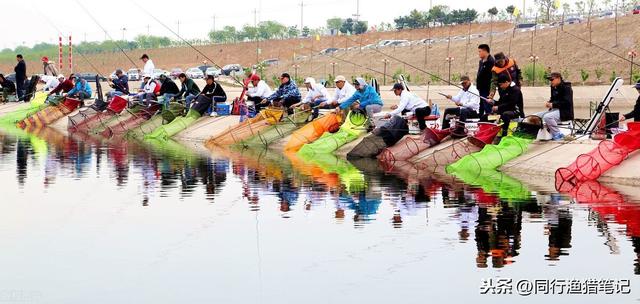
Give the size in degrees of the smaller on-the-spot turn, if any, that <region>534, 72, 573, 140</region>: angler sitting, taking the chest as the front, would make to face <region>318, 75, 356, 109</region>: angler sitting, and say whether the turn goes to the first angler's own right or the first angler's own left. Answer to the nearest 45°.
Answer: approximately 90° to the first angler's own right

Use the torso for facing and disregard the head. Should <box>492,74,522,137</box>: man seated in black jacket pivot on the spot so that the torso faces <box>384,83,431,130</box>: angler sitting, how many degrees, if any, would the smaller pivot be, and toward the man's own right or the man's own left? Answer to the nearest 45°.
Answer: approximately 90° to the man's own right

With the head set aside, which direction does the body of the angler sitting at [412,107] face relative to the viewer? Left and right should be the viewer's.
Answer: facing to the left of the viewer

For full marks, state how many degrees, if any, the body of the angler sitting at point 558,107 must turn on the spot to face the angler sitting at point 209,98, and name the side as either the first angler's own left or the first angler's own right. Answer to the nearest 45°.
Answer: approximately 90° to the first angler's own right

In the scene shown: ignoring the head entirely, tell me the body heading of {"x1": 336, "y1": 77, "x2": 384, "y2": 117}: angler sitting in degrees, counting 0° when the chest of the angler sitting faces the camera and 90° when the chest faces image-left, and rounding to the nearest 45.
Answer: approximately 45°

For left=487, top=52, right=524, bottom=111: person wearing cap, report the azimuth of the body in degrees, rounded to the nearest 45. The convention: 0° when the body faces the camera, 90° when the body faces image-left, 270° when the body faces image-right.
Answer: approximately 45°

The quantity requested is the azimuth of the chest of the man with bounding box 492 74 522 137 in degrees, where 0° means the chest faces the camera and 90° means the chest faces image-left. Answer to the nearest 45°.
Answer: approximately 45°

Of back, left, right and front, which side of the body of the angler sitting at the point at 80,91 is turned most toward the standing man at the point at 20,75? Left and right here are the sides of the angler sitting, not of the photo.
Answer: right
